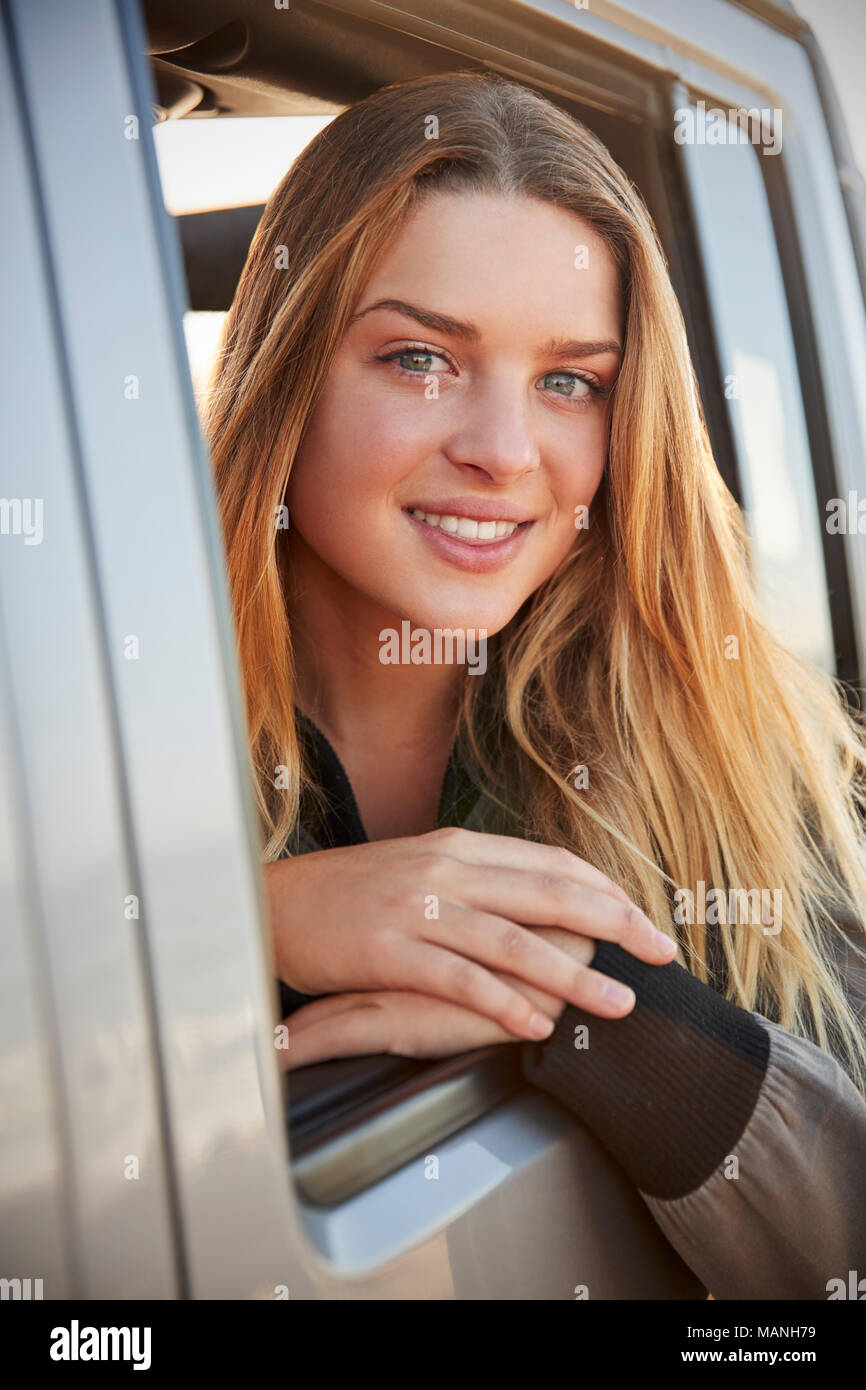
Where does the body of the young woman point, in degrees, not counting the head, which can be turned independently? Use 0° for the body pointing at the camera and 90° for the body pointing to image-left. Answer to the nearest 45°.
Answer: approximately 0°
